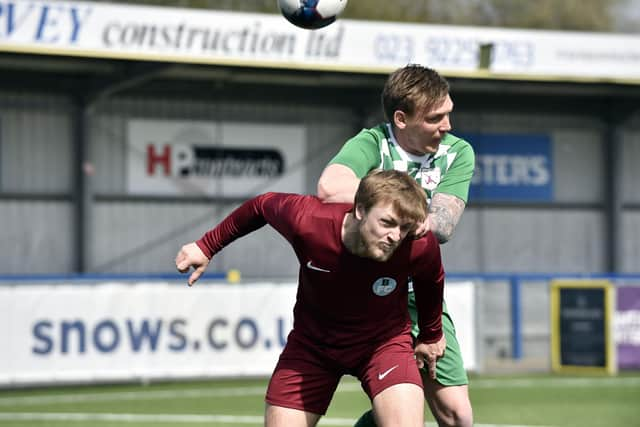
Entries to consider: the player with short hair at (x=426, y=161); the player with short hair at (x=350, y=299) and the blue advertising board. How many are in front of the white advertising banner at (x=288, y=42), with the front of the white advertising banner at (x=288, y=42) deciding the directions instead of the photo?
2

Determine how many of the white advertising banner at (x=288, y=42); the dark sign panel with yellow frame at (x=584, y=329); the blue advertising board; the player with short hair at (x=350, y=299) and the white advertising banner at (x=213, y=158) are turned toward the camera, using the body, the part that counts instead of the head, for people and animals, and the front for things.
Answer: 5

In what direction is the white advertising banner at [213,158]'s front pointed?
toward the camera

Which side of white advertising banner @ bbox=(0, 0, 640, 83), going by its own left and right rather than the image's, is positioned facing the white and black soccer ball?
front

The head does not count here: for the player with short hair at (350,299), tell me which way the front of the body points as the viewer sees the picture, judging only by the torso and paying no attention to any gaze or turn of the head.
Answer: toward the camera

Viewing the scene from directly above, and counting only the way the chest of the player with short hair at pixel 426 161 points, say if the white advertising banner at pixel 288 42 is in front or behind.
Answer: behind

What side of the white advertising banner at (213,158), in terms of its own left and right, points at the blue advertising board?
left

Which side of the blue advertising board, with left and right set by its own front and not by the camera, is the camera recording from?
front

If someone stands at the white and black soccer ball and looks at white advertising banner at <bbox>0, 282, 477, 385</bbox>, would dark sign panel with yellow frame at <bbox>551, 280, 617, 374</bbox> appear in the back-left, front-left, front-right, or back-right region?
front-right

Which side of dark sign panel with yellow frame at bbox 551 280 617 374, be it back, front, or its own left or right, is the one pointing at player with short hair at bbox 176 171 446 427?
front

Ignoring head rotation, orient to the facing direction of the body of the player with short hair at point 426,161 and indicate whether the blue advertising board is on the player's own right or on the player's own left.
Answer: on the player's own left

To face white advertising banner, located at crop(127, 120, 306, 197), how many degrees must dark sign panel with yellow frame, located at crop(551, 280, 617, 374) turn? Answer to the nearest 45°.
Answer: approximately 135° to its right

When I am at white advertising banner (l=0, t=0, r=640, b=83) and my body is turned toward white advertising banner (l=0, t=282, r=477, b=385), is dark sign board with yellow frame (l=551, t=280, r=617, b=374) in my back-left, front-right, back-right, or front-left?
front-left

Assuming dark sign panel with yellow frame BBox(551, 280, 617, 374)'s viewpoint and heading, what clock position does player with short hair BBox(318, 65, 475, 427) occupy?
The player with short hair is roughly at 12 o'clock from the dark sign panel with yellow frame.

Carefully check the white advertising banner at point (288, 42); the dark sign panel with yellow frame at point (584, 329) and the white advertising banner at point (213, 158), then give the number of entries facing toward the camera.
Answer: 3
